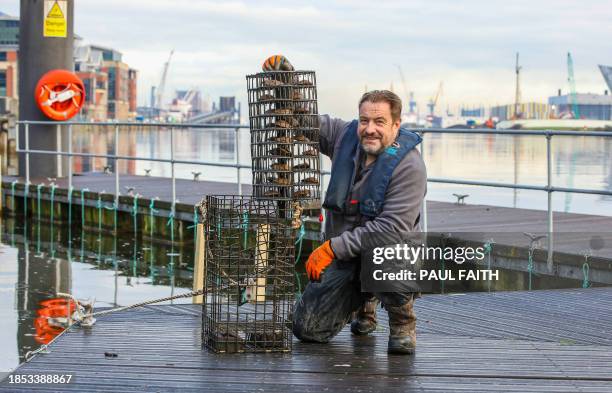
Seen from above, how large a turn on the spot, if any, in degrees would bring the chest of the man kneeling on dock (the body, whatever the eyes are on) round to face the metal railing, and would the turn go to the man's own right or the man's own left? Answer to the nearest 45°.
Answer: approximately 135° to the man's own right

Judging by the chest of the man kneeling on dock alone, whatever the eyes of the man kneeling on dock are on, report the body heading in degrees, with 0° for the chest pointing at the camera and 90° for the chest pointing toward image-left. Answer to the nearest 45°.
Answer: approximately 45°

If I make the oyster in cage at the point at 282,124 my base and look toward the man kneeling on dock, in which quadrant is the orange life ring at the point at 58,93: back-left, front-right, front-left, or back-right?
back-left

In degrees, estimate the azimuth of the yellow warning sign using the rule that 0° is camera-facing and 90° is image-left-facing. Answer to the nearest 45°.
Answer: approximately 0°

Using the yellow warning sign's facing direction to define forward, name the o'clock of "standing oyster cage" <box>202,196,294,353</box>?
The standing oyster cage is roughly at 12 o'clock from the yellow warning sign.
